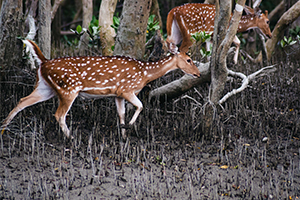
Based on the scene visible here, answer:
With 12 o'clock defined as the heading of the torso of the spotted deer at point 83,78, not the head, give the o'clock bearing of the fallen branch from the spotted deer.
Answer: The fallen branch is roughly at 11 o'clock from the spotted deer.

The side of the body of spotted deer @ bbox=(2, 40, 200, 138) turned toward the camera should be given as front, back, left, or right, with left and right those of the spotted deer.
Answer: right

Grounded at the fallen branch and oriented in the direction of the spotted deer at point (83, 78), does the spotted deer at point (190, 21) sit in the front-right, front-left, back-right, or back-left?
back-right

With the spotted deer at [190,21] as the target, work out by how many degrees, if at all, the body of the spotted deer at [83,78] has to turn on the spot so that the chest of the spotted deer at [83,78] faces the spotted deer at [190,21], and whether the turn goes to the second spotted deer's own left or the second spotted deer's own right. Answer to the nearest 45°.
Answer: approximately 45° to the second spotted deer's own left
